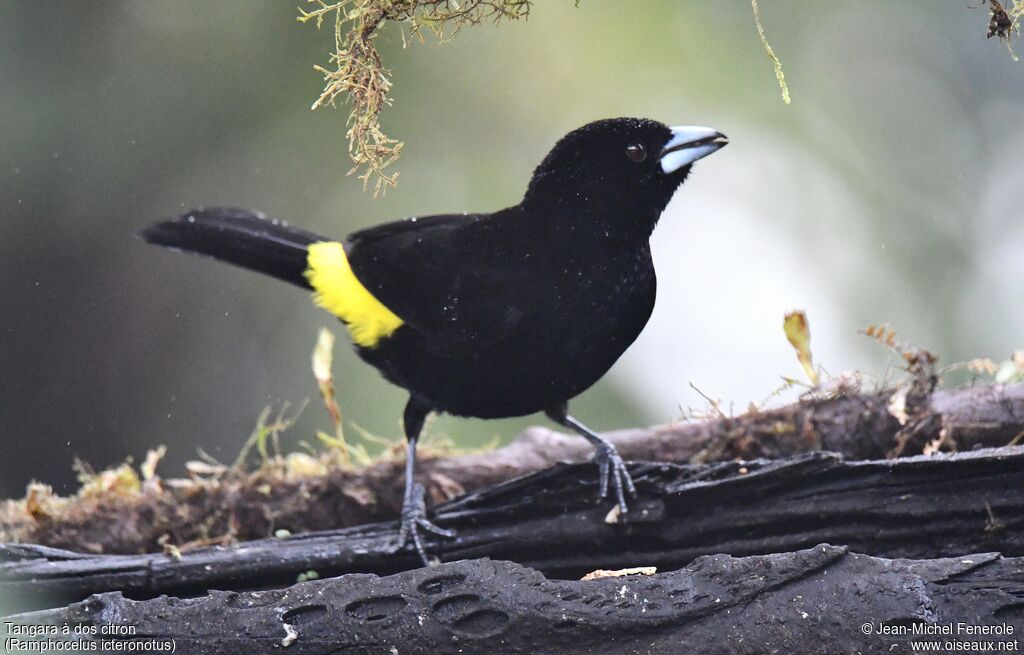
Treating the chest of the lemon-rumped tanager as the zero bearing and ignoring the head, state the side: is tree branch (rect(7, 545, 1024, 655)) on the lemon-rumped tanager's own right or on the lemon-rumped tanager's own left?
on the lemon-rumped tanager's own right

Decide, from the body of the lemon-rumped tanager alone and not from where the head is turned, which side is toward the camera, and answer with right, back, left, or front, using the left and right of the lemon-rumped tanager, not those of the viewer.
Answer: right
